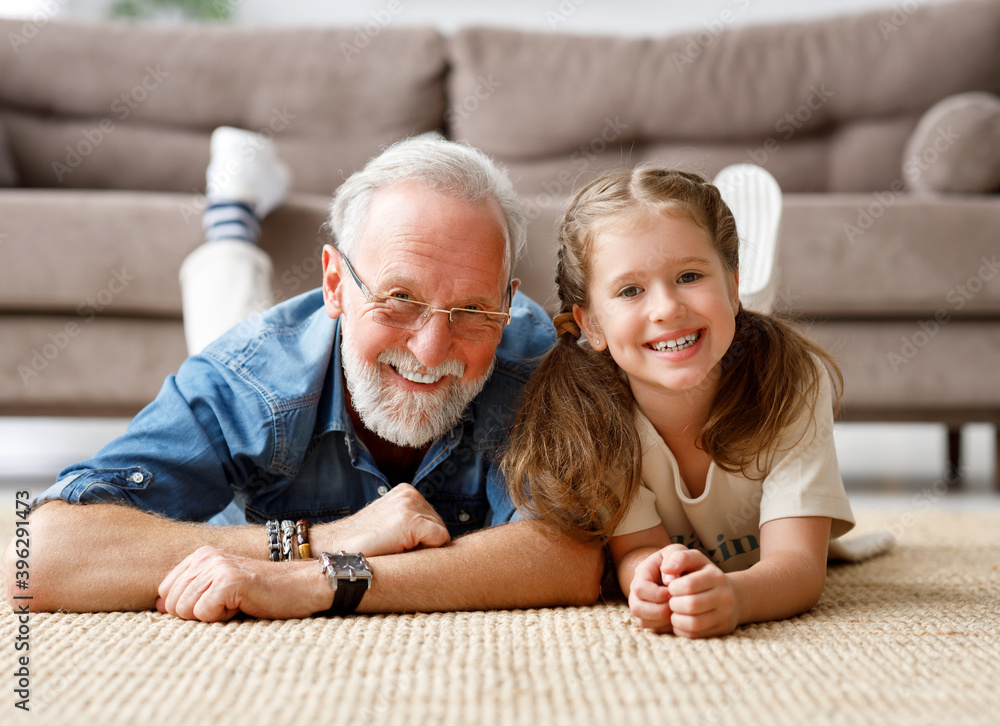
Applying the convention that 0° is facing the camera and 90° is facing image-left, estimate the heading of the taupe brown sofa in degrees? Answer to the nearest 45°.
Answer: approximately 0°

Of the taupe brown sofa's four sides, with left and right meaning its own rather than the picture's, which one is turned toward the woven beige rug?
front

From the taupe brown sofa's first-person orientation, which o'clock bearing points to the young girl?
The young girl is roughly at 12 o'clock from the taupe brown sofa.

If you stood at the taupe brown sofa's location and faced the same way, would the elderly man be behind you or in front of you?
in front
